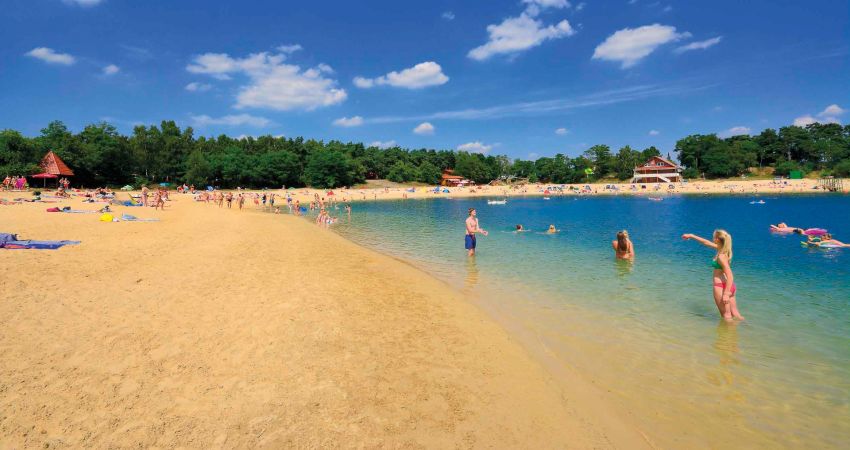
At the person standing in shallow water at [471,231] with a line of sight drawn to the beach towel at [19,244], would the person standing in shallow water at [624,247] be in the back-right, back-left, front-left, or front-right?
back-left

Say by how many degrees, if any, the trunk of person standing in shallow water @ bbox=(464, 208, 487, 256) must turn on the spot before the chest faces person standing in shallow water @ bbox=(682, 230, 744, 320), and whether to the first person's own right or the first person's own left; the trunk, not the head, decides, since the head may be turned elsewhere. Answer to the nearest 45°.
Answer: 0° — they already face them

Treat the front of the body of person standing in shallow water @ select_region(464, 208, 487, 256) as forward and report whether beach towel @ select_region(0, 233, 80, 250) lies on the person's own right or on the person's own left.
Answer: on the person's own right

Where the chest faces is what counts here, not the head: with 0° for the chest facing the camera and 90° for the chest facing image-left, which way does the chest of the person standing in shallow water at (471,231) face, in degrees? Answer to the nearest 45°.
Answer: approximately 315°

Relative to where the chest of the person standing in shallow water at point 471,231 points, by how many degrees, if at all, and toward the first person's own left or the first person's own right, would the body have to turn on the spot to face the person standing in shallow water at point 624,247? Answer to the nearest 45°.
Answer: approximately 45° to the first person's own left
